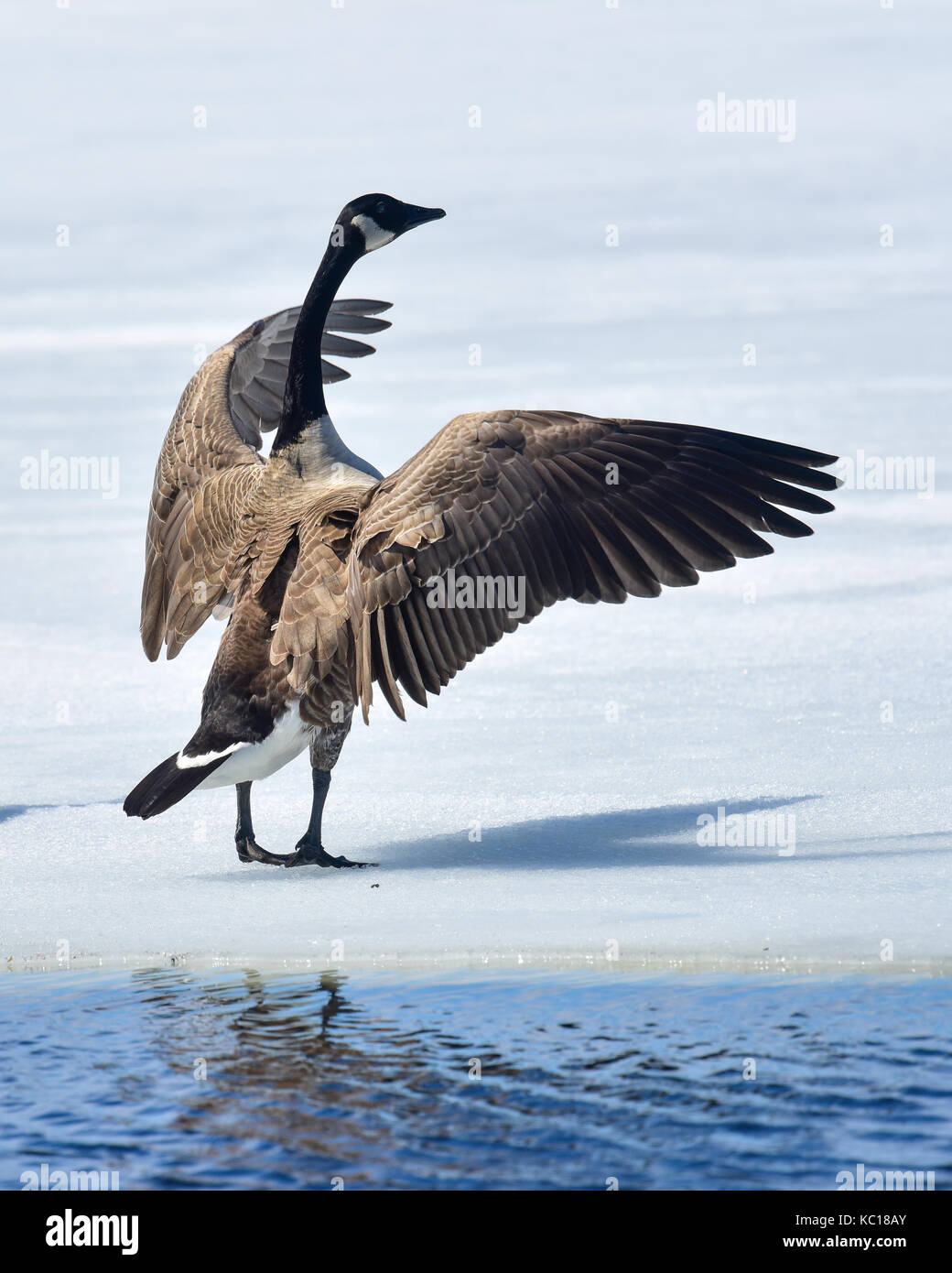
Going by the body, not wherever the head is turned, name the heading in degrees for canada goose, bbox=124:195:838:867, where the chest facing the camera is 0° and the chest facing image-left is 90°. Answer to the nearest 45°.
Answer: approximately 225°
